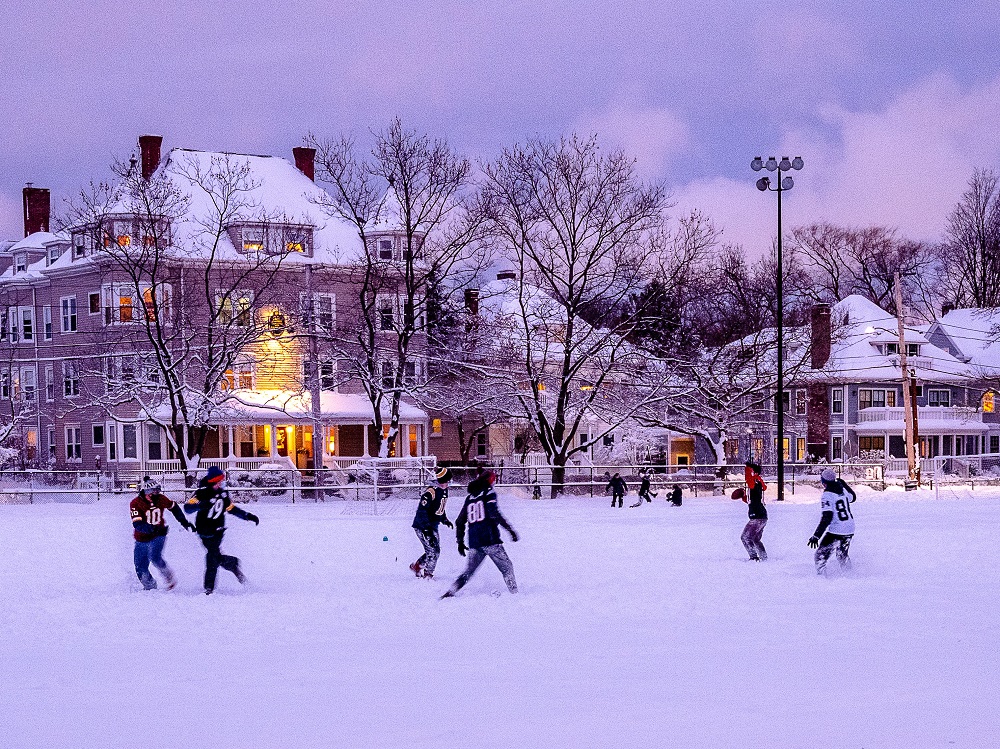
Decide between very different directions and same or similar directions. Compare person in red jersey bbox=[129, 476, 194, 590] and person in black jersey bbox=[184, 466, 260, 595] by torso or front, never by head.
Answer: same or similar directions

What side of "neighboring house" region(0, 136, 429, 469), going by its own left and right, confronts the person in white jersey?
front

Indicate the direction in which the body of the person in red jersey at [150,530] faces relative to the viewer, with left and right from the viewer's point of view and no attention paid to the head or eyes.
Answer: facing the viewer and to the right of the viewer

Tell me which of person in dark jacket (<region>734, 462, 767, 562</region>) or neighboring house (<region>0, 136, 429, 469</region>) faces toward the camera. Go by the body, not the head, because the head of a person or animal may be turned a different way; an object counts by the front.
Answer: the neighboring house

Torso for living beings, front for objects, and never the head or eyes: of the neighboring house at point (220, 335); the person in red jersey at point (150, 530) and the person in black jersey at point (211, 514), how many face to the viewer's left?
0

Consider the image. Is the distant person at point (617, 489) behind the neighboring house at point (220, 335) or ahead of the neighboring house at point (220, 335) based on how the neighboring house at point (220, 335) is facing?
ahead

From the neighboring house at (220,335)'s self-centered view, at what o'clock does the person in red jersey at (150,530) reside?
The person in red jersey is roughly at 12 o'clock from the neighboring house.

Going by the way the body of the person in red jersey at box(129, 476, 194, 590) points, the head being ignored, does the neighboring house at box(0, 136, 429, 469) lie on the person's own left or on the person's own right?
on the person's own left

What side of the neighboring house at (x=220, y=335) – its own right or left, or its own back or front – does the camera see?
front

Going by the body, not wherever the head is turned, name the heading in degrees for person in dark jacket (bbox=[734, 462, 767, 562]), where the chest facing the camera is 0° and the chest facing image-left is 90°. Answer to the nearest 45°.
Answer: approximately 90°

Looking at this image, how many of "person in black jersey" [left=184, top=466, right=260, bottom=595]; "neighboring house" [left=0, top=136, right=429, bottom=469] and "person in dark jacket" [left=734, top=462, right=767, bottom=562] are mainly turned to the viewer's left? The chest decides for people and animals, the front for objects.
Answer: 1

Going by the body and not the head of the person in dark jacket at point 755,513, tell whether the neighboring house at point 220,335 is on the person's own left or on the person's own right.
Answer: on the person's own right

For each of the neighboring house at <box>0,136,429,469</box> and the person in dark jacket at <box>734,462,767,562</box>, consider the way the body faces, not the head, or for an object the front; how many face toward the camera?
1

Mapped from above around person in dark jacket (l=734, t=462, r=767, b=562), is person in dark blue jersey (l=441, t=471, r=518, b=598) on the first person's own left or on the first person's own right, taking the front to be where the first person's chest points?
on the first person's own left
